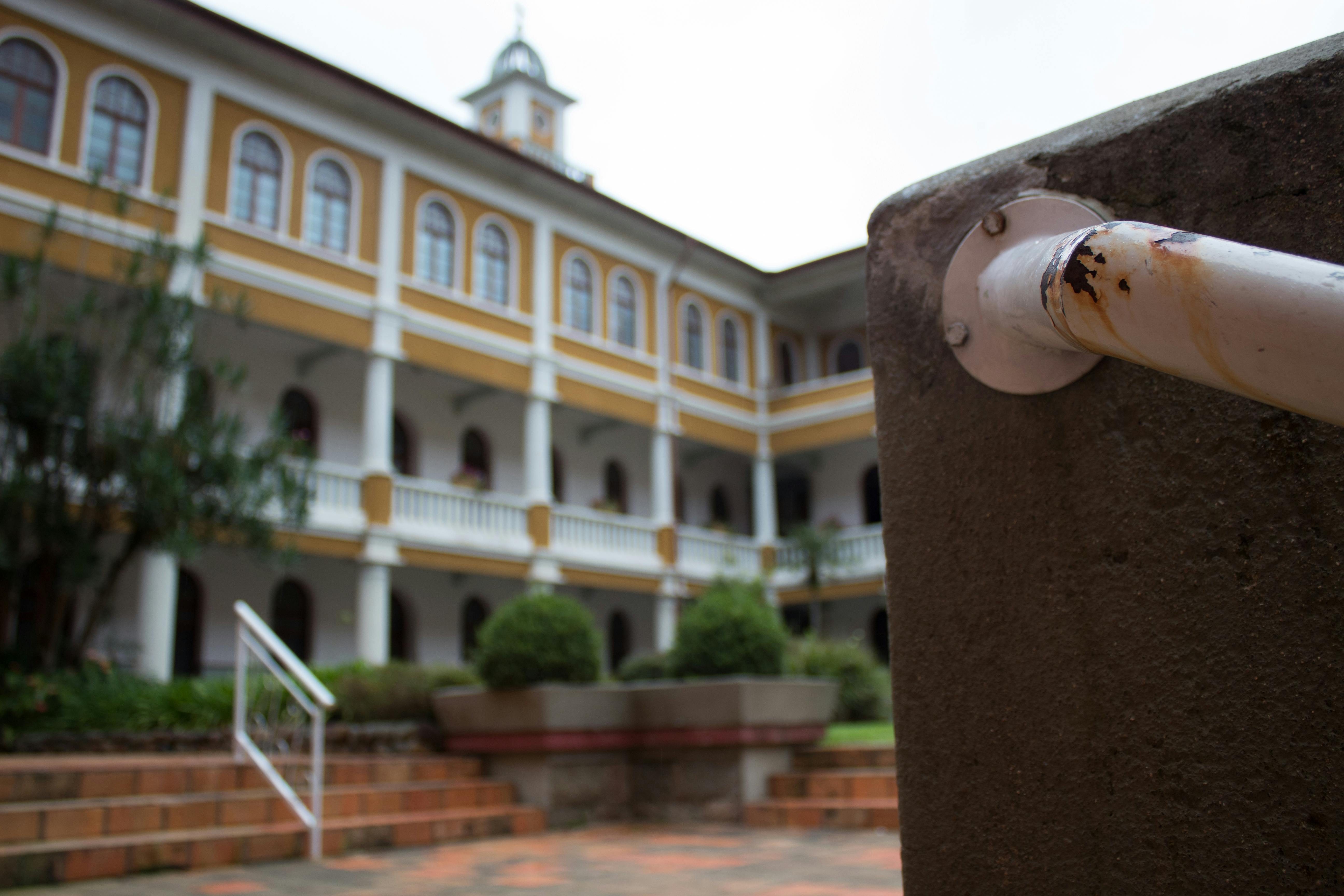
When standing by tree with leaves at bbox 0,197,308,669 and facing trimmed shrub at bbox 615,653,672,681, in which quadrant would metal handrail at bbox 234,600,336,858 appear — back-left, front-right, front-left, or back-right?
front-right

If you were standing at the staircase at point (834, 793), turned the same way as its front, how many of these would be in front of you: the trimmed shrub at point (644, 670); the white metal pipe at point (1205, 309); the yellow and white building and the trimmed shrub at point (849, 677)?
1

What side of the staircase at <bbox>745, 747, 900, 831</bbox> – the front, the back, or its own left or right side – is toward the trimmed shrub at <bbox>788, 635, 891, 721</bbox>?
back

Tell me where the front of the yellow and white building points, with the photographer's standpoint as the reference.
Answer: facing the viewer and to the right of the viewer

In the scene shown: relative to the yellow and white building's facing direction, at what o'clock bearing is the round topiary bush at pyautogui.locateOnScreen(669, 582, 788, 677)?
The round topiary bush is roughly at 1 o'clock from the yellow and white building.

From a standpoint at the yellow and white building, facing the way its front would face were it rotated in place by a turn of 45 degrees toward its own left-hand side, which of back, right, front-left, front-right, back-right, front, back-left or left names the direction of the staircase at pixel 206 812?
right

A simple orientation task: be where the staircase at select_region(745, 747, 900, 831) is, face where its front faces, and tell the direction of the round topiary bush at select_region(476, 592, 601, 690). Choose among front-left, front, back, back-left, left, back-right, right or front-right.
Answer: right

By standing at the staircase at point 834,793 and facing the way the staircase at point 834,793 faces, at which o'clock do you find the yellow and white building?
The yellow and white building is roughly at 5 o'clock from the staircase.

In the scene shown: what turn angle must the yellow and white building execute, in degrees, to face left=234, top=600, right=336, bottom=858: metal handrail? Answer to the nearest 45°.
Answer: approximately 45° to its right

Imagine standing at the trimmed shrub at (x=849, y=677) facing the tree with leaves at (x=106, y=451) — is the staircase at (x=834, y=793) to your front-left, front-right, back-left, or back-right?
front-left

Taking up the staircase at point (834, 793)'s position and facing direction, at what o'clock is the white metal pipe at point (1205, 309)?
The white metal pipe is roughly at 12 o'clock from the staircase.

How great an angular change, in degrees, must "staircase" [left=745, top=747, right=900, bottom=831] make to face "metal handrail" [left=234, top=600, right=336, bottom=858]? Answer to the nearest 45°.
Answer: approximately 90° to its right

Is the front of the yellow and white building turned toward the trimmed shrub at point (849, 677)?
yes

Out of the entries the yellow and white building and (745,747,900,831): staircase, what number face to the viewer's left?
0

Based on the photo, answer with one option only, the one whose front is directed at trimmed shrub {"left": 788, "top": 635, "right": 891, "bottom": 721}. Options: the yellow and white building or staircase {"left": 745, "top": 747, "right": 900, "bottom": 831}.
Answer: the yellow and white building

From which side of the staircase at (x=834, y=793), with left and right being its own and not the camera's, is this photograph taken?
front
